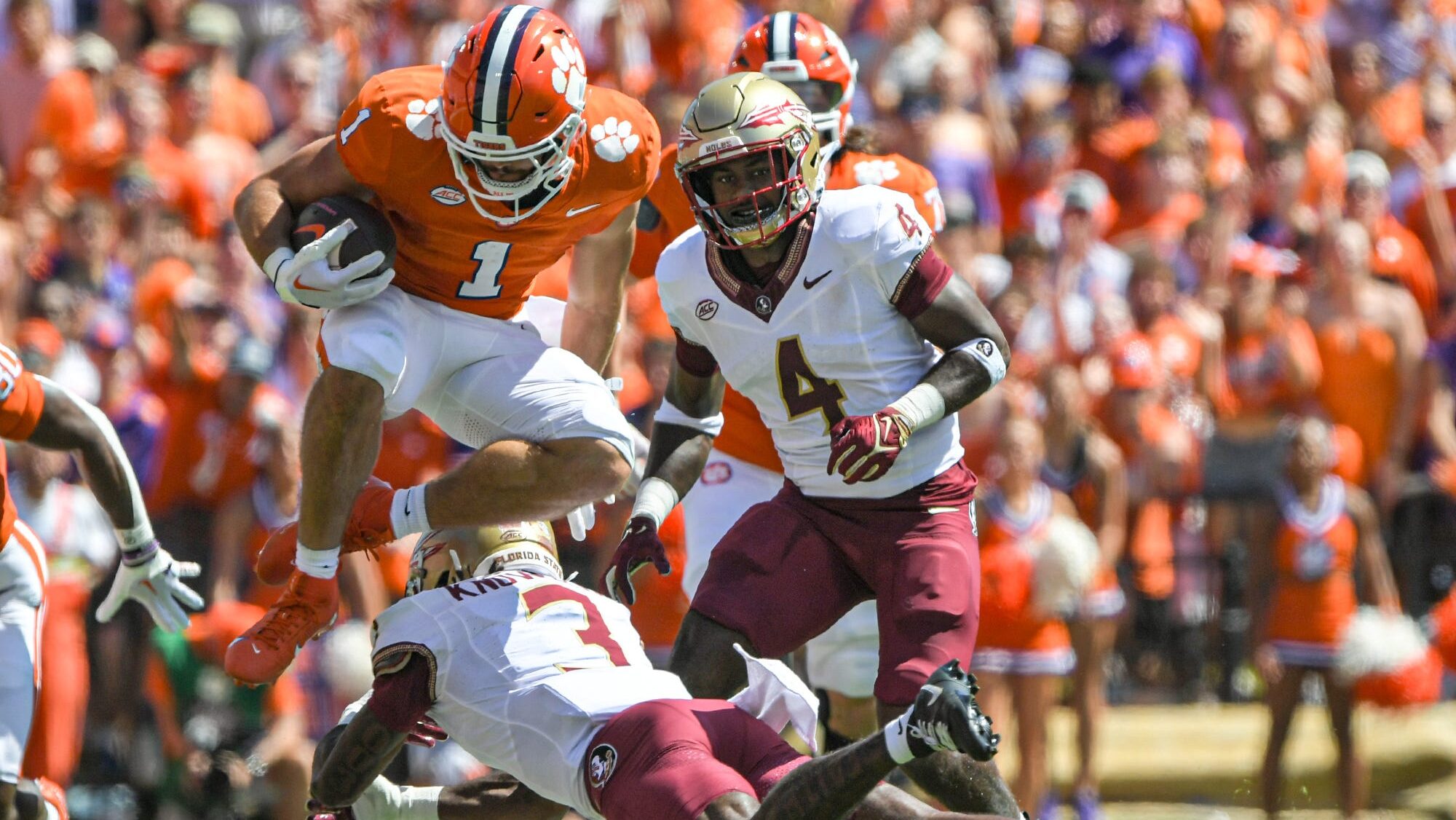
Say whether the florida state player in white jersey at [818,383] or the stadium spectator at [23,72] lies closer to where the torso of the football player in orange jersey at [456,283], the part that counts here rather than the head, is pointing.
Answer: the florida state player in white jersey

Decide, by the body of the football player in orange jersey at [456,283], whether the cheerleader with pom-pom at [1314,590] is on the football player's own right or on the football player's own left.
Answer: on the football player's own left

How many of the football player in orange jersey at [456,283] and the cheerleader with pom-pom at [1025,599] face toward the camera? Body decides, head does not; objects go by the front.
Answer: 2

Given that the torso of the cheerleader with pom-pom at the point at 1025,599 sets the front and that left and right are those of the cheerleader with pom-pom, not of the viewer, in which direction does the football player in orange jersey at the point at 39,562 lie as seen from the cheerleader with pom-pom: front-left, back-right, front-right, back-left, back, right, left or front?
front-right

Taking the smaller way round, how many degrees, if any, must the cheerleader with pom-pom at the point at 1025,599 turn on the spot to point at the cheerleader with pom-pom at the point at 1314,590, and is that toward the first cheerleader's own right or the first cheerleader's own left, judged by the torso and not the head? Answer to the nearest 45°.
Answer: approximately 90° to the first cheerleader's own left

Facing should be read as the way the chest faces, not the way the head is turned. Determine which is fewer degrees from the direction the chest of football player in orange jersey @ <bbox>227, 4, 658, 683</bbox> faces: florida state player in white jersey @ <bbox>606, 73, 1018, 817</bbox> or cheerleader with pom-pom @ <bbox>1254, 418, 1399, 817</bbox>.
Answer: the florida state player in white jersey

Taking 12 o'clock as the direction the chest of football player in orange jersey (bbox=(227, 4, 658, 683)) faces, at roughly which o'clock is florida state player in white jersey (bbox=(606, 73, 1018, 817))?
The florida state player in white jersey is roughly at 10 o'clock from the football player in orange jersey.

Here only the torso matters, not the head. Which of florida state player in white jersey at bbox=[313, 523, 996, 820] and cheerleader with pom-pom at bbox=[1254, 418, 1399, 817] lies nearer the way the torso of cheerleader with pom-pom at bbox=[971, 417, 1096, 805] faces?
the florida state player in white jersey
